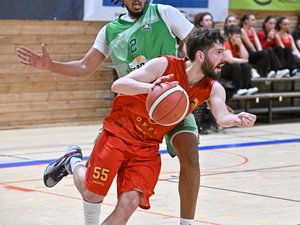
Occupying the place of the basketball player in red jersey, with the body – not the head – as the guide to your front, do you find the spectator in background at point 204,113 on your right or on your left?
on your left

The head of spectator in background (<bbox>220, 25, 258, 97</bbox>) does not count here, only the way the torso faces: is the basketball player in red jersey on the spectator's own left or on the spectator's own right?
on the spectator's own right

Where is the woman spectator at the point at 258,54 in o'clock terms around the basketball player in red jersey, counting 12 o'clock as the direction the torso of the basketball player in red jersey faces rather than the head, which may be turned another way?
The woman spectator is roughly at 8 o'clock from the basketball player in red jersey.

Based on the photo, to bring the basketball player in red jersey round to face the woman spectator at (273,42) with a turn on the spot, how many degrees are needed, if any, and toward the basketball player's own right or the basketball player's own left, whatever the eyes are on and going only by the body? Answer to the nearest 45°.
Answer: approximately 135° to the basketball player's own left

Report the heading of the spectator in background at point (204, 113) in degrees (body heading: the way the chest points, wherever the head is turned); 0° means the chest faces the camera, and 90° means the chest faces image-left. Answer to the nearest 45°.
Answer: approximately 315°

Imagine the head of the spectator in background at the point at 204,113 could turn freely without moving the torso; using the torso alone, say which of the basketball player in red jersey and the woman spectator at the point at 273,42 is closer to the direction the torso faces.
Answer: the basketball player in red jersey

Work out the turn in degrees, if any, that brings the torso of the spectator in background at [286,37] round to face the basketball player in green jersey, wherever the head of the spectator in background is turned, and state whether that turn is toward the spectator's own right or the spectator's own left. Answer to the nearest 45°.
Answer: approximately 45° to the spectator's own right

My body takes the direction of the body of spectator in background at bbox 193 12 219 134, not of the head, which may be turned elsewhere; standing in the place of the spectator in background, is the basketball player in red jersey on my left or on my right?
on my right

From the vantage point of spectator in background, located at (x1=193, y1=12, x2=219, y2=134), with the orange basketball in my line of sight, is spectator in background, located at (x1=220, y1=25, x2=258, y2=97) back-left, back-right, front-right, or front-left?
back-left
